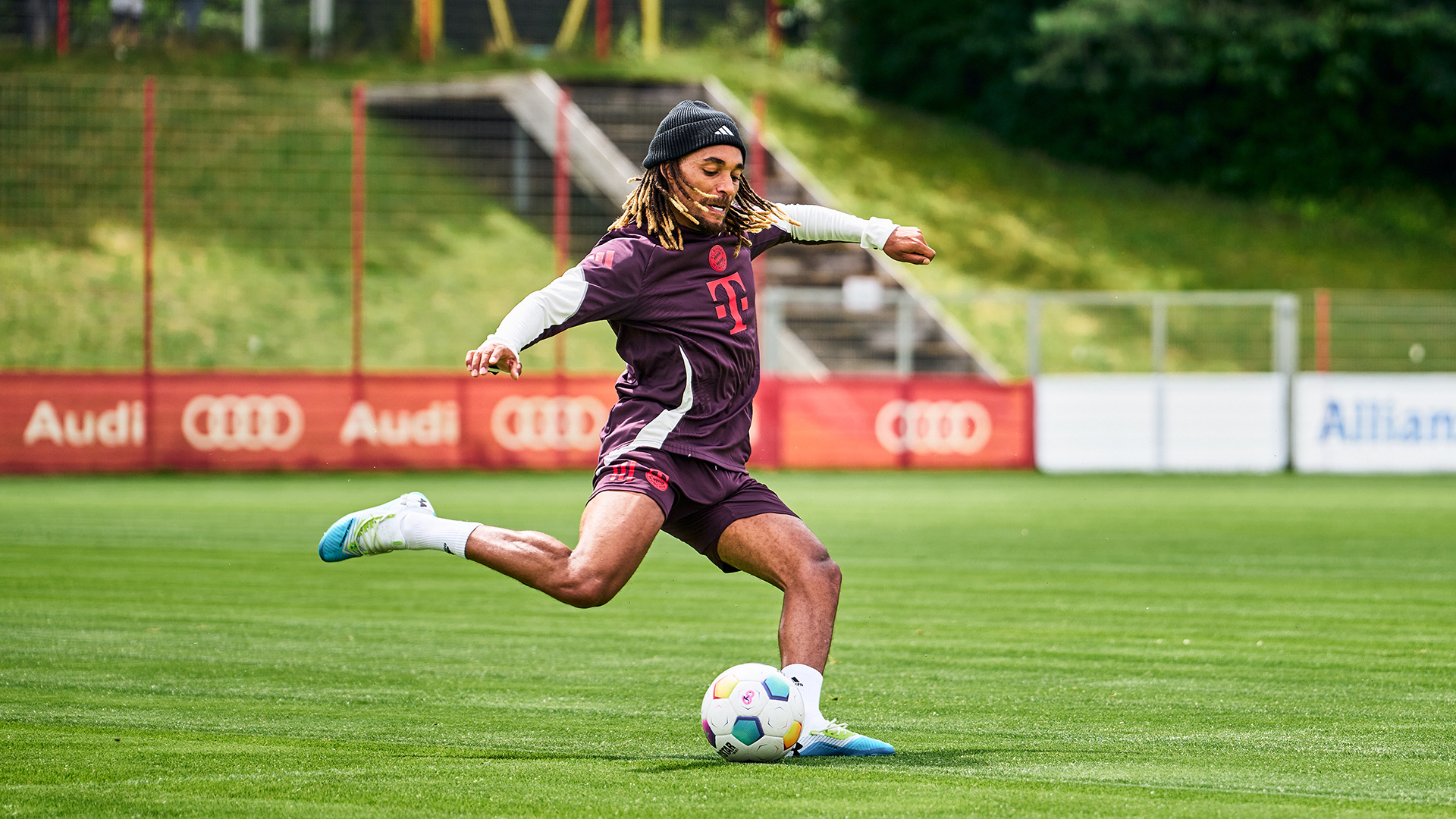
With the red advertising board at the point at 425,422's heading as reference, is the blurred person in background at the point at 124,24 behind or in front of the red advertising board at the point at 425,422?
behind

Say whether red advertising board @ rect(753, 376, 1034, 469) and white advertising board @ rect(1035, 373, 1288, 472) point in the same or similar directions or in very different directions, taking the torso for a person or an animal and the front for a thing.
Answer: same or similar directions

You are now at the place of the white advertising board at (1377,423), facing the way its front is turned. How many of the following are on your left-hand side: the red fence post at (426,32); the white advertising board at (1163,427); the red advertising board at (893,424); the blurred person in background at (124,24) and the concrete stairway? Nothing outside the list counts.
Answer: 0

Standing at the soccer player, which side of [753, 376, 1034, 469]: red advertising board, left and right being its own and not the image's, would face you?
front

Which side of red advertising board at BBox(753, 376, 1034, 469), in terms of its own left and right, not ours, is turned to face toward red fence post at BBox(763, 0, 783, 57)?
back

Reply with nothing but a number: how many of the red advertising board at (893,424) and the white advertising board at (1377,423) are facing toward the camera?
2

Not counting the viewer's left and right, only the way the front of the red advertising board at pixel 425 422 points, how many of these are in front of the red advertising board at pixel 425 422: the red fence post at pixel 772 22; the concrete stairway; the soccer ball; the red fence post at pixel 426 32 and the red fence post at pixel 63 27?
1

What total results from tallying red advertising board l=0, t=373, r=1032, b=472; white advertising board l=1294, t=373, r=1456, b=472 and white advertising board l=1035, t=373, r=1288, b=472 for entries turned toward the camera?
3

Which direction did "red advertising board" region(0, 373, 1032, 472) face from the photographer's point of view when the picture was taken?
facing the viewer

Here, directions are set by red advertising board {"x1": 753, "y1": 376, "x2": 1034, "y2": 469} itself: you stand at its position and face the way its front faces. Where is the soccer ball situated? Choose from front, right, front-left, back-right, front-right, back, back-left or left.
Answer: front

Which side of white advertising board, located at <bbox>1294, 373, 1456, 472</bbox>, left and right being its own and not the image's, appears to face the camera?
front

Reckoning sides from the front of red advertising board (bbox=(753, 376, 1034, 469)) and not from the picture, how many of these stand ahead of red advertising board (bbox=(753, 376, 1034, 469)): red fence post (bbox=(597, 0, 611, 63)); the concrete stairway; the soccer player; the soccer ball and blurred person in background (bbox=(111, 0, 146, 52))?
2

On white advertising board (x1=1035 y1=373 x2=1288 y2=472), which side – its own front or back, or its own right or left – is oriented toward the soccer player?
front

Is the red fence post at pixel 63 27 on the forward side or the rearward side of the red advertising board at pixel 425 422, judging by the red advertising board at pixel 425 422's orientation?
on the rearward side

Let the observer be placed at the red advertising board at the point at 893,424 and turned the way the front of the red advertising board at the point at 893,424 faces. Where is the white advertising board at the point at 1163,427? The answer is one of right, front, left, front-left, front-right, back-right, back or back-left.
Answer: left

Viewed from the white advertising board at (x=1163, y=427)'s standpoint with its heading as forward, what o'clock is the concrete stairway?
The concrete stairway is roughly at 4 o'clock from the white advertising board.

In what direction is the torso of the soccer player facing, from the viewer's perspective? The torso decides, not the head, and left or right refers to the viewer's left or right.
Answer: facing the viewer and to the right of the viewer

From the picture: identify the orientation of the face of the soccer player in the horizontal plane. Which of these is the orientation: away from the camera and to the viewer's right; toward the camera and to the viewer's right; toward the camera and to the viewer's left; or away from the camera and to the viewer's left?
toward the camera and to the viewer's right

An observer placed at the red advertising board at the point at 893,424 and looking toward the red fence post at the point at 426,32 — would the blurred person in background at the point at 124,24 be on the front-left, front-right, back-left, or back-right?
front-left
